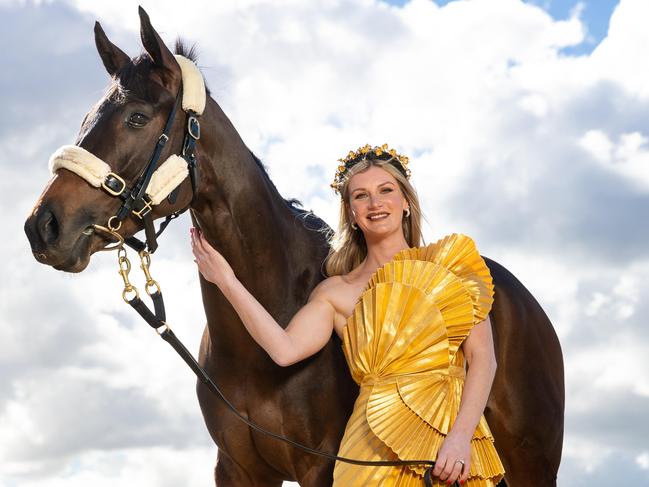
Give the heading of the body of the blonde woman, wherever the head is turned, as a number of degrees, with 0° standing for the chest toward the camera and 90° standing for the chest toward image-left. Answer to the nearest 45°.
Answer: approximately 0°
